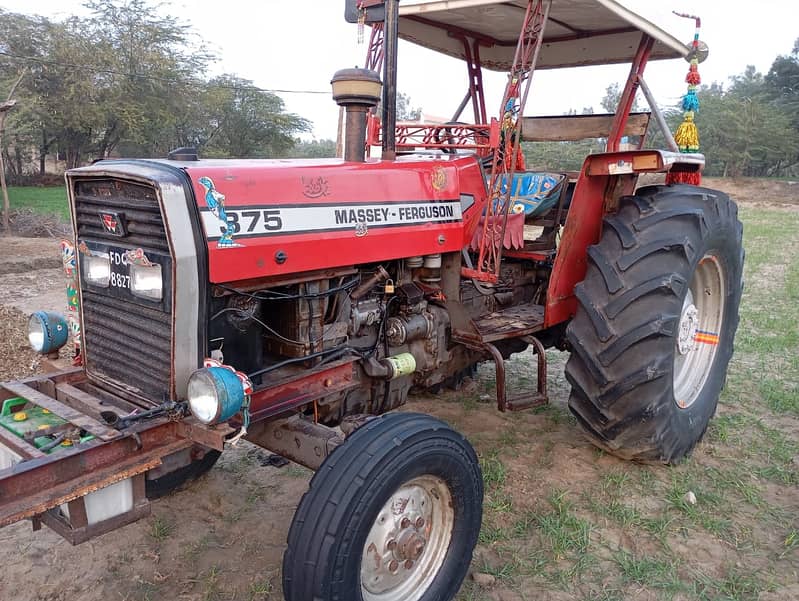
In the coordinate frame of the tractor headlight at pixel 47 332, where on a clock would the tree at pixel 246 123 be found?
The tree is roughly at 5 o'clock from the tractor headlight.

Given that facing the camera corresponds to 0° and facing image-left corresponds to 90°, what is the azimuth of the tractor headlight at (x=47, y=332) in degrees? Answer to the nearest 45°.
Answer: approximately 45°

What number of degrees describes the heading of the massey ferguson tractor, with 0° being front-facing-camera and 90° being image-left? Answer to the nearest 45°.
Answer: approximately 45°

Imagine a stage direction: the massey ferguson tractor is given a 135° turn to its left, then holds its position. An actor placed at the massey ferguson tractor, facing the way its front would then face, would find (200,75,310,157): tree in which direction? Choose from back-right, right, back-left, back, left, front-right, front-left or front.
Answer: left

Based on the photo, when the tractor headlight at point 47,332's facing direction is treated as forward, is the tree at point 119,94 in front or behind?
behind

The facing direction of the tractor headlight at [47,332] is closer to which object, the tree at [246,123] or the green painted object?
the green painted object

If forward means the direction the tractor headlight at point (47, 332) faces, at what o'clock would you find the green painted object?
The green painted object is roughly at 11 o'clock from the tractor headlight.

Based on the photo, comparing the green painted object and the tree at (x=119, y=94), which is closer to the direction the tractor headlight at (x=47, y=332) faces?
the green painted object

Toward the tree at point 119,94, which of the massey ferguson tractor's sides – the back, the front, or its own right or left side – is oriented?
right
